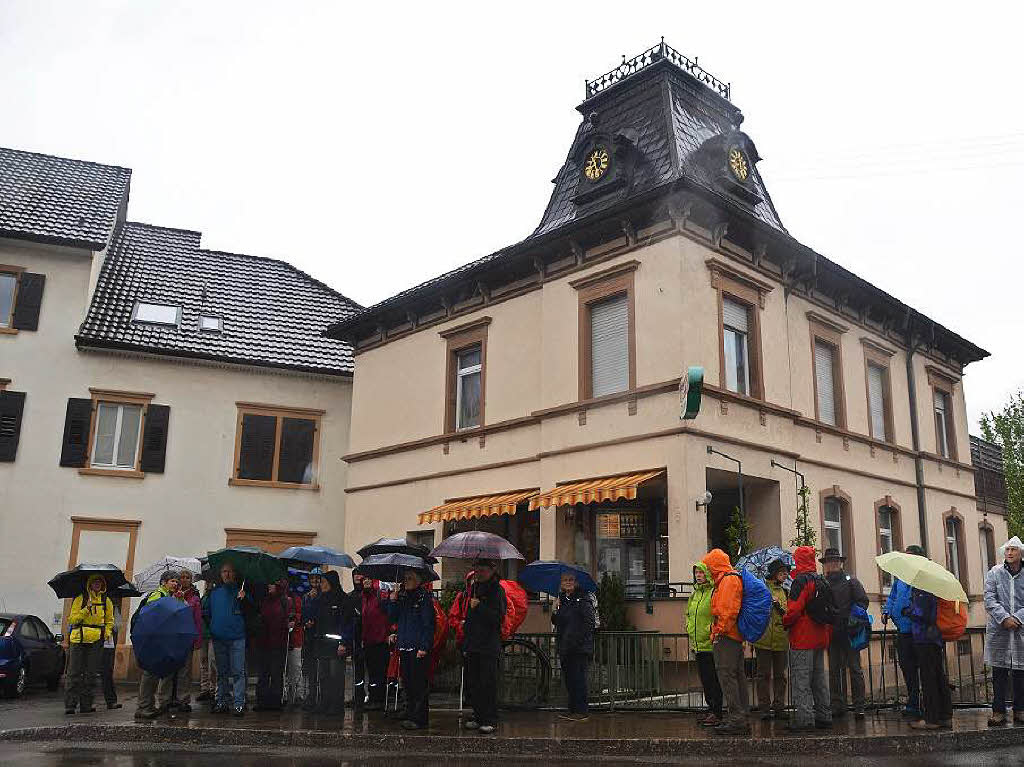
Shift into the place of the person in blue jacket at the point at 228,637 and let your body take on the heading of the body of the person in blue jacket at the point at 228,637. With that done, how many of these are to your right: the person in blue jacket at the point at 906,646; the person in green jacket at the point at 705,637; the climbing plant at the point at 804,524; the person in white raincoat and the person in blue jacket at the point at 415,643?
0

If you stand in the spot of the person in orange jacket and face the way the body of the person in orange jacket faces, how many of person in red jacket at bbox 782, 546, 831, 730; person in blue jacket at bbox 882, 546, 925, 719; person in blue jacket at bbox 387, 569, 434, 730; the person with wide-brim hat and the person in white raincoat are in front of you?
1

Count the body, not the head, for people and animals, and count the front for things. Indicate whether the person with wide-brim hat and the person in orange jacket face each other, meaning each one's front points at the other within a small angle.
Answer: no

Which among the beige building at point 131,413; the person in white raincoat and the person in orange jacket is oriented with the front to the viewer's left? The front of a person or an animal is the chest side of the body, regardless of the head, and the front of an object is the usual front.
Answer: the person in orange jacket

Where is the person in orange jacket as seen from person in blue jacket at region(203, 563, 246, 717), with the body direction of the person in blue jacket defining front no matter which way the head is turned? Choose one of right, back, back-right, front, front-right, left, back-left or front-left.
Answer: front-left

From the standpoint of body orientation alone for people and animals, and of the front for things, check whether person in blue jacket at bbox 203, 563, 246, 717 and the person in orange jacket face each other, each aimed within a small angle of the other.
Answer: no

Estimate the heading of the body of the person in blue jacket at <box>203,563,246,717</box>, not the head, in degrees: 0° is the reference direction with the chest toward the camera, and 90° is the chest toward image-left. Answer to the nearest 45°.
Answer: approximately 0°

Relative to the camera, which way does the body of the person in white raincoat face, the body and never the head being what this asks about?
toward the camera

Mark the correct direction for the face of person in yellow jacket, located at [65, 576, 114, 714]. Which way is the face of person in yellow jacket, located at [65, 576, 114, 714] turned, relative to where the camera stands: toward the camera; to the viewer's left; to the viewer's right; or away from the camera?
toward the camera

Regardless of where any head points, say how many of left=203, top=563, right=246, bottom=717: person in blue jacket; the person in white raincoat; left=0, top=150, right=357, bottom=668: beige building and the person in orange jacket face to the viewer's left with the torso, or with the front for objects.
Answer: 1

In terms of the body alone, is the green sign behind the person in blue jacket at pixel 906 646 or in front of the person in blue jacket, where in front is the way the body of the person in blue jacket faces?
in front

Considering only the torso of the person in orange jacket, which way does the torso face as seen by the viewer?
to the viewer's left

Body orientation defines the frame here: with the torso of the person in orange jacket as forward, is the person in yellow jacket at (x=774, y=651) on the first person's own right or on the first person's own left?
on the first person's own right

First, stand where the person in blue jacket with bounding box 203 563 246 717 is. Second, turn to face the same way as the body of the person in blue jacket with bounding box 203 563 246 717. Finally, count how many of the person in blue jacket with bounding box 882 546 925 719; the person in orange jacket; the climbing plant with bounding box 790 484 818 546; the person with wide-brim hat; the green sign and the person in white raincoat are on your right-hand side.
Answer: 0

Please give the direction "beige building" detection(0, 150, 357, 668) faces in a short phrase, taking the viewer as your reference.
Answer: facing the viewer

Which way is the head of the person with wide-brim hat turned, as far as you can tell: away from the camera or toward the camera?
toward the camera

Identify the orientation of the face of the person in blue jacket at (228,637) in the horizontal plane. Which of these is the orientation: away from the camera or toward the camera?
toward the camera

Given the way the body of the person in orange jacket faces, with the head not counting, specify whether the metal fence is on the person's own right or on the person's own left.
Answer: on the person's own right

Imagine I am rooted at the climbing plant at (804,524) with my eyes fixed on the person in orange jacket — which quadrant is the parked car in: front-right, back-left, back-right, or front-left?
front-right

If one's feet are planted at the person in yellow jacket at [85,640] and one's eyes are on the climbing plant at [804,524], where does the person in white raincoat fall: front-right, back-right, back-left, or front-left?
front-right
